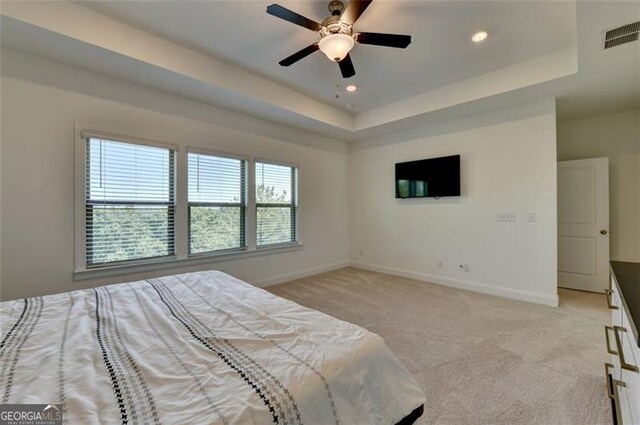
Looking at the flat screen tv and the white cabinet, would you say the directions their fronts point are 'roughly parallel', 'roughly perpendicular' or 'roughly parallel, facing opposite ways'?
roughly perpendicular

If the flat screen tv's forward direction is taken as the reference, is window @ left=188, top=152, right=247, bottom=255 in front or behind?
in front

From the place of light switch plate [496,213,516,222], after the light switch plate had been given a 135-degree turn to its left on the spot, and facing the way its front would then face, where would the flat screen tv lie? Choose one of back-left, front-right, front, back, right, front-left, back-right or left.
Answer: back-left

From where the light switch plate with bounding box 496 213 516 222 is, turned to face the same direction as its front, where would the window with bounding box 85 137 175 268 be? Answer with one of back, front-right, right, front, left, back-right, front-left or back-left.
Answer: front-right

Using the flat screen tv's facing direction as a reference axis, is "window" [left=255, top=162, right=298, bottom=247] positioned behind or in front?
in front

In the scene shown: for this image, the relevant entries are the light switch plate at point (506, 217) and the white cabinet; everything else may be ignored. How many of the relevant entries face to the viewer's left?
1

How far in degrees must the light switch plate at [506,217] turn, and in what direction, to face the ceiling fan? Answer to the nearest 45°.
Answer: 0° — it already faces it

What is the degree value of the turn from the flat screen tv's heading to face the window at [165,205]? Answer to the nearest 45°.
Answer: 0° — it already faces it

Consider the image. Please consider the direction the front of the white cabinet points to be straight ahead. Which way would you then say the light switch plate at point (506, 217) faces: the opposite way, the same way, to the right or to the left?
to the left

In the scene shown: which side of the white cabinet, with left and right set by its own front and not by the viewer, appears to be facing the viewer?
left

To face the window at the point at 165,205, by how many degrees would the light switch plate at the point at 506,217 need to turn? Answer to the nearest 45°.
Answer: approximately 45° to its right

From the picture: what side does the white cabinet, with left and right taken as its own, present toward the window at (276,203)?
front
